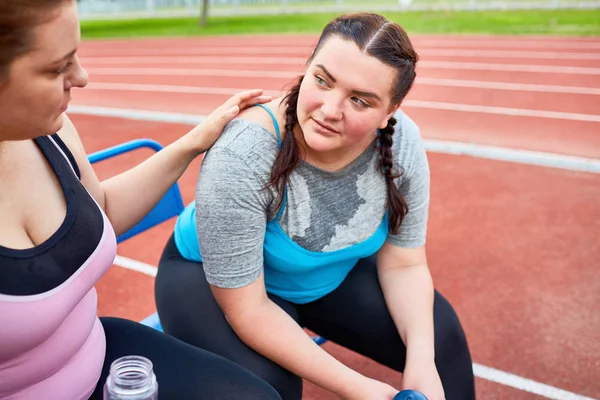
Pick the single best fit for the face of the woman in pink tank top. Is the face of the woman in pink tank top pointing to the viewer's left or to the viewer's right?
to the viewer's right

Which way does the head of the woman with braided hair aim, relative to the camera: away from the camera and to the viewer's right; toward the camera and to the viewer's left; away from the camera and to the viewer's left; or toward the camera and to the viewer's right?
toward the camera and to the viewer's left

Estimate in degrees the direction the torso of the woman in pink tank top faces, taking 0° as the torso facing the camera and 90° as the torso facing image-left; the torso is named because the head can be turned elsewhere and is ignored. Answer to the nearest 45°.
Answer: approximately 315°

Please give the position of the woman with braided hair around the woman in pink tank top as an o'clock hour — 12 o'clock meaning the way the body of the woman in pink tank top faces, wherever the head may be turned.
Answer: The woman with braided hair is roughly at 10 o'clock from the woman in pink tank top.

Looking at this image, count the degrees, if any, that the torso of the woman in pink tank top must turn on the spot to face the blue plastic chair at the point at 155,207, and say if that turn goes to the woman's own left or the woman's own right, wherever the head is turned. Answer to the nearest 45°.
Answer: approximately 135° to the woman's own left
